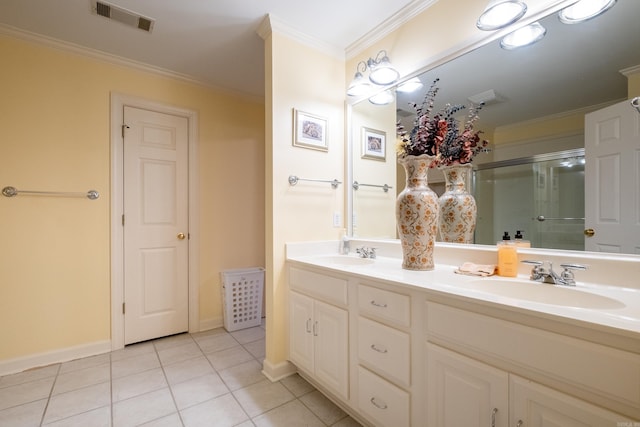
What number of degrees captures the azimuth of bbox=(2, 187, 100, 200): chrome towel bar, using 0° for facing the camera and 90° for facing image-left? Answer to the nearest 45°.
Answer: approximately 0°

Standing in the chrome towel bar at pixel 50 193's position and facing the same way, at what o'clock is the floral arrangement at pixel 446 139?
The floral arrangement is roughly at 11 o'clock from the chrome towel bar.

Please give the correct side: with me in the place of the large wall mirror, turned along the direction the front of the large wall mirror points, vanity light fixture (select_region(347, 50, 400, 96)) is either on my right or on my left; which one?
on my right

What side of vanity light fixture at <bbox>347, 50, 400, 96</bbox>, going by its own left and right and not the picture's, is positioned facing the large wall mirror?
left

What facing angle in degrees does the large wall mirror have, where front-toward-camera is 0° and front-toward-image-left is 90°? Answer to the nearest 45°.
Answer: approximately 45°

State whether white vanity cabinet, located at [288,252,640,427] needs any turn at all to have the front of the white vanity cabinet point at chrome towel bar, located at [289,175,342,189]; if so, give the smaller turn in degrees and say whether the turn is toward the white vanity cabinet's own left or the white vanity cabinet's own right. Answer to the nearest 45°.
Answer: approximately 90° to the white vanity cabinet's own right

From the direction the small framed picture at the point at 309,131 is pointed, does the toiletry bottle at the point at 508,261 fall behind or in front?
in front

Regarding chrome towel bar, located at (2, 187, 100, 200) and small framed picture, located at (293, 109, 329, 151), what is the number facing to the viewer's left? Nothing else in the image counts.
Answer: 0

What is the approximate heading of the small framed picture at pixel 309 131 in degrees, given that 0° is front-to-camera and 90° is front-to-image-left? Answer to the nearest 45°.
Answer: approximately 315°

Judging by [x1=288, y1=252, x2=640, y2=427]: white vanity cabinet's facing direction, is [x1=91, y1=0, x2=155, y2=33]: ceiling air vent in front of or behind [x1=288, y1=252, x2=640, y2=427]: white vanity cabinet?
in front
